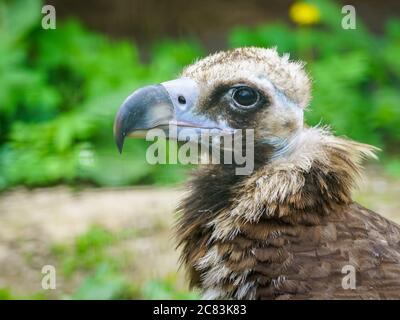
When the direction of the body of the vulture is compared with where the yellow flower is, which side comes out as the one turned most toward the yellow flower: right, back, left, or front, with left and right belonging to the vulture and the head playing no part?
right

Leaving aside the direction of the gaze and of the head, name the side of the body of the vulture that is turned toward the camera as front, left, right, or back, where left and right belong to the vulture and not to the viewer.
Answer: left
